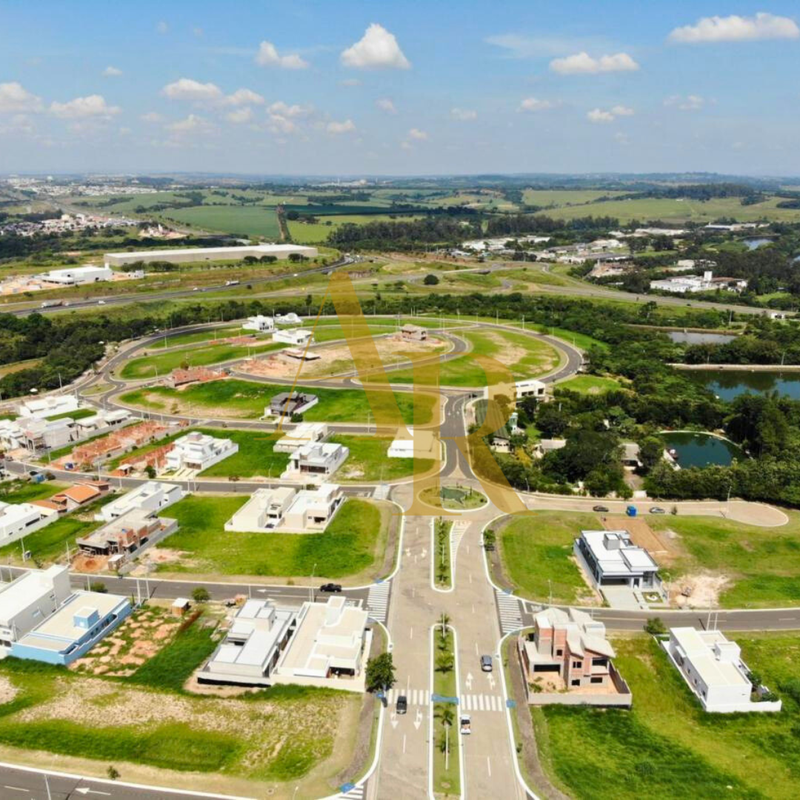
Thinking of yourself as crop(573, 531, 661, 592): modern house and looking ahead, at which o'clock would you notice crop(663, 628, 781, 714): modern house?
crop(663, 628, 781, 714): modern house is roughly at 11 o'clock from crop(573, 531, 661, 592): modern house.

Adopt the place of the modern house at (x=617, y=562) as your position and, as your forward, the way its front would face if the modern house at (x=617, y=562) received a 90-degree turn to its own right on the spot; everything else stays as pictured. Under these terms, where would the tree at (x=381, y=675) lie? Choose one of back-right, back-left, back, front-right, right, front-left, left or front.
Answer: front-left

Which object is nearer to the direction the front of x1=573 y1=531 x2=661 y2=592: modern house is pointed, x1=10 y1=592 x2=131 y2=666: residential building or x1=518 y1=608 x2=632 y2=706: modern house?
the modern house

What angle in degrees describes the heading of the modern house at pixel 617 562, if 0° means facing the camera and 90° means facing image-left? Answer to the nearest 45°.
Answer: approximately 0°

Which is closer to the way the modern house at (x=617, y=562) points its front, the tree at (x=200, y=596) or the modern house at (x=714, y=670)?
the modern house

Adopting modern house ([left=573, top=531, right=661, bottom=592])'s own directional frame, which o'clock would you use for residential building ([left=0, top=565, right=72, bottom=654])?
The residential building is roughly at 2 o'clock from the modern house.

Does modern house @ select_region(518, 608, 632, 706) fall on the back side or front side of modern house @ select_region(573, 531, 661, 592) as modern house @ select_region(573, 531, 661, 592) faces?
on the front side

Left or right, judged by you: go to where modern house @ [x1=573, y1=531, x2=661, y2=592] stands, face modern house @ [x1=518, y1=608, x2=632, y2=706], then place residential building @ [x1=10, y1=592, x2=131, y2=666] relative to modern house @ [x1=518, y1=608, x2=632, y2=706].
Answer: right

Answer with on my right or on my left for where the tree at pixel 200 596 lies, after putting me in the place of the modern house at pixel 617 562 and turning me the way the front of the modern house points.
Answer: on my right
